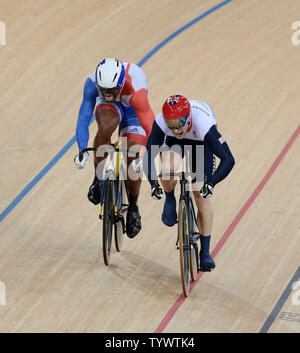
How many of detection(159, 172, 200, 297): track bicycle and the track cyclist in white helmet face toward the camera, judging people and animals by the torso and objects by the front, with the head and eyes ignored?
2

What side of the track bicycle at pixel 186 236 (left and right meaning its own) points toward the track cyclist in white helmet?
right

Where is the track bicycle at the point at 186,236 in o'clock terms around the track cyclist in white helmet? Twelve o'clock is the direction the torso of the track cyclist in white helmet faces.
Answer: The track bicycle is roughly at 10 o'clock from the track cyclist in white helmet.

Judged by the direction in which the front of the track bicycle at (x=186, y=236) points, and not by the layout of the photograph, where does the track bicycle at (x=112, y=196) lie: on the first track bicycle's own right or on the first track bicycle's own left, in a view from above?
on the first track bicycle's own right

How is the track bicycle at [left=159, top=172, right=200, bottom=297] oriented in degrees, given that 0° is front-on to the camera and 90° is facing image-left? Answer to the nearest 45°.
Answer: approximately 0°

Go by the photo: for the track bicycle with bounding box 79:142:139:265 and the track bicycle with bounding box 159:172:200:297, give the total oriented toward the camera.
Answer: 2

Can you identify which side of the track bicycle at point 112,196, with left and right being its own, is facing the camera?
front
